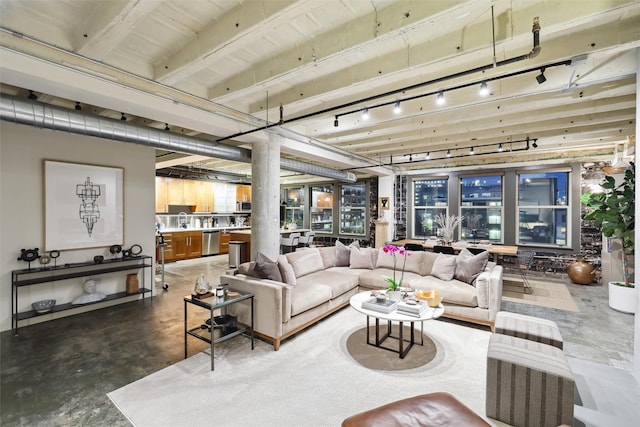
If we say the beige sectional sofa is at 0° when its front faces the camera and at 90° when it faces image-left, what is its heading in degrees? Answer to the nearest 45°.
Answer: approximately 0°

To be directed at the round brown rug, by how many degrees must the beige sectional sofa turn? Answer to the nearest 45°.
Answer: approximately 45° to its left

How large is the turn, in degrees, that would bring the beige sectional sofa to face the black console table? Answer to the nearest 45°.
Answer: approximately 90° to its right

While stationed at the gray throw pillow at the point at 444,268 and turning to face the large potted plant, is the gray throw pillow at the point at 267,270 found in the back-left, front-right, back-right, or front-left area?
back-right

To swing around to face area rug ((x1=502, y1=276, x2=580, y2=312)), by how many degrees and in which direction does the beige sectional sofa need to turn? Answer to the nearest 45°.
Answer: approximately 135° to its left

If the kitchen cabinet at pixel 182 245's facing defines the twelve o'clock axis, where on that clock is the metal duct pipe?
The metal duct pipe is roughly at 2 o'clock from the kitchen cabinet.

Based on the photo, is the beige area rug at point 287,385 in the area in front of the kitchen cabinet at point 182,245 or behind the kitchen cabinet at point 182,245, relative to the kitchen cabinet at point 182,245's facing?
in front

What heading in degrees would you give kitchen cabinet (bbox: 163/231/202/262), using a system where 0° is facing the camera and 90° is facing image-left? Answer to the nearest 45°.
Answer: approximately 315°

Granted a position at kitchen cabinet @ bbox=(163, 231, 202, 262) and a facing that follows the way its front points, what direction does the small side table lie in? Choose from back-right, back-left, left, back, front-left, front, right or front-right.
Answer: front-right
